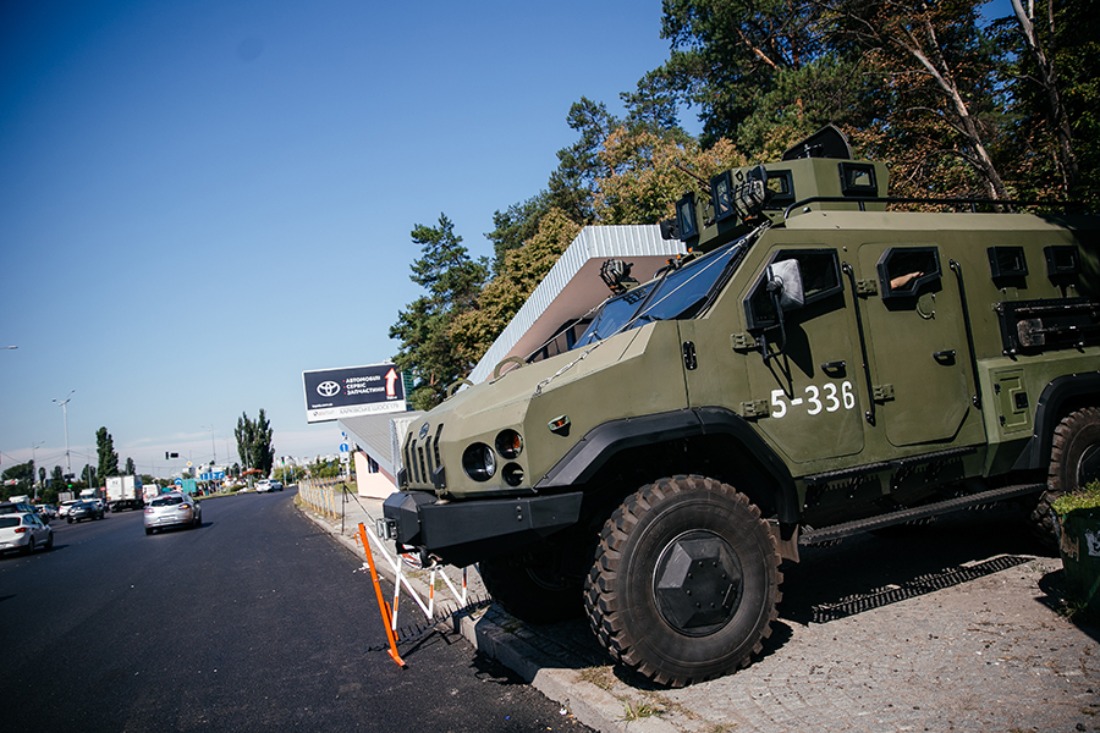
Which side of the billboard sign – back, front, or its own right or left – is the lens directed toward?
front

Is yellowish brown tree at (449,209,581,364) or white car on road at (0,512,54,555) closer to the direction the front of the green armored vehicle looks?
the white car on road

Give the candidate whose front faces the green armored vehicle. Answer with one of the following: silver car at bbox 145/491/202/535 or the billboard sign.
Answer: the billboard sign

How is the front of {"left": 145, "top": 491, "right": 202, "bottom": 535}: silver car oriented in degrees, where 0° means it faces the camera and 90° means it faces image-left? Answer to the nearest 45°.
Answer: approximately 225°

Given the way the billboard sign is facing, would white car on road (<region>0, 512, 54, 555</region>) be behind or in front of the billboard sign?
in front
